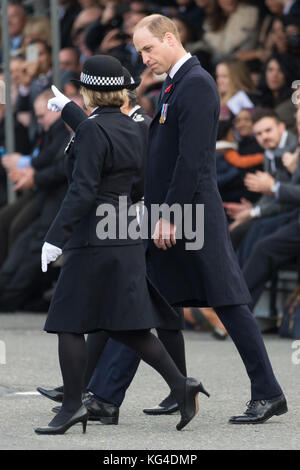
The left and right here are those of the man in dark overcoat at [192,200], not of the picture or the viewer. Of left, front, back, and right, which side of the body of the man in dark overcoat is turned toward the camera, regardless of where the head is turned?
left

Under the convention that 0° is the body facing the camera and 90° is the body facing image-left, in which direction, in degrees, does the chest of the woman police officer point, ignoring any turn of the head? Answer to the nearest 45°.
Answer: approximately 135°

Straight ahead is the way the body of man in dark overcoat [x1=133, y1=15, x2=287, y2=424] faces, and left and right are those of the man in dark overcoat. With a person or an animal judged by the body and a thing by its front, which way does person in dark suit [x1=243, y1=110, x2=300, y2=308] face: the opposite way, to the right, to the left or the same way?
the same way

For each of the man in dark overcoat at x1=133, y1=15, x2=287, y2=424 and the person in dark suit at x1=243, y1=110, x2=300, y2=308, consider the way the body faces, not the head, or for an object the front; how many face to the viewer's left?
2

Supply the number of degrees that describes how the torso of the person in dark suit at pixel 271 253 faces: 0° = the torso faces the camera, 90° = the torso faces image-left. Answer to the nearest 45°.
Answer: approximately 90°

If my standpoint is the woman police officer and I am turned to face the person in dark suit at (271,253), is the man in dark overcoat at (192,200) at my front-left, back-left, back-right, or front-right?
front-right

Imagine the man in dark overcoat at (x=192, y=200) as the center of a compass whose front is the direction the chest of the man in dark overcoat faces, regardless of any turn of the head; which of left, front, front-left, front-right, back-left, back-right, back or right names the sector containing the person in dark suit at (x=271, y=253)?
right
